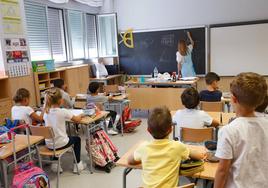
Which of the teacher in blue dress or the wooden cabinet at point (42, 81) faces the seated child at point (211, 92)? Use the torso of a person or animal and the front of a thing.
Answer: the wooden cabinet

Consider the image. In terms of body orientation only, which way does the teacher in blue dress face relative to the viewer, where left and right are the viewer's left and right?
facing away from the viewer

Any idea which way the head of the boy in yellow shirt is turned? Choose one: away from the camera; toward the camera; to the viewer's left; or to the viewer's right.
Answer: away from the camera

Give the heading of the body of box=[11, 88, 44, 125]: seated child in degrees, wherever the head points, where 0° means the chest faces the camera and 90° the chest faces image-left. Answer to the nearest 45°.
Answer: approximately 225°

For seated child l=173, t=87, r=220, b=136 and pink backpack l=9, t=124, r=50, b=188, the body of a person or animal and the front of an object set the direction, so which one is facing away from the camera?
the seated child

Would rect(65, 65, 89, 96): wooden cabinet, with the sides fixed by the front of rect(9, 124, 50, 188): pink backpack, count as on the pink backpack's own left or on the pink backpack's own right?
on the pink backpack's own left

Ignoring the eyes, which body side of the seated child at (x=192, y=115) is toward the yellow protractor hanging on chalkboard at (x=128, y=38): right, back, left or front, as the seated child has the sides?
front

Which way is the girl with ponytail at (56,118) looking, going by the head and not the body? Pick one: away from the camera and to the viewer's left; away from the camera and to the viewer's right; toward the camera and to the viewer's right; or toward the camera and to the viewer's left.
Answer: away from the camera and to the viewer's right

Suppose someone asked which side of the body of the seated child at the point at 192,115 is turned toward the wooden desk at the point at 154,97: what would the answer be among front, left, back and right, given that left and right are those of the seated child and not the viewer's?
front

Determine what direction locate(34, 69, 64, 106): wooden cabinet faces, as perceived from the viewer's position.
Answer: facing the viewer and to the right of the viewer

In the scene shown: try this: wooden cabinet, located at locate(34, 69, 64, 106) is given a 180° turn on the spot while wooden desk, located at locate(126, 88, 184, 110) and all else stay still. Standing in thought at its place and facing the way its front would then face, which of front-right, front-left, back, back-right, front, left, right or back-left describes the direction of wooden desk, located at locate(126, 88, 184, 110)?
back-right

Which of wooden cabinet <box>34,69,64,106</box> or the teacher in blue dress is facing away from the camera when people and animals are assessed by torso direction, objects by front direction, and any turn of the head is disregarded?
the teacher in blue dress

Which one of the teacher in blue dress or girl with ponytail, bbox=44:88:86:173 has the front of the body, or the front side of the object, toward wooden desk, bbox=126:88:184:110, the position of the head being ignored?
the girl with ponytail

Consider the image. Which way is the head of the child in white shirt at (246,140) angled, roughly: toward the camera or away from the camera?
away from the camera

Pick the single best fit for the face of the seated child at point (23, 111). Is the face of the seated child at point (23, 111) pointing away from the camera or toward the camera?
away from the camera

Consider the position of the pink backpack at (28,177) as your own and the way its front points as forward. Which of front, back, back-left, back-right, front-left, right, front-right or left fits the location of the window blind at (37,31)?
back-left

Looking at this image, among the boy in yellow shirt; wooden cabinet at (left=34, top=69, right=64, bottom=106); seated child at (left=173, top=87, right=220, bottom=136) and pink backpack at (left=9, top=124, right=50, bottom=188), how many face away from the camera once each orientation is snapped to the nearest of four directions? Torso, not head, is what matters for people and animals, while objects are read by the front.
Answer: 2

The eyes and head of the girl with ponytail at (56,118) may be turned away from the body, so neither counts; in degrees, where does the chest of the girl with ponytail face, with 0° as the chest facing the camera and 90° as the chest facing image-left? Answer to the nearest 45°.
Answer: approximately 225°

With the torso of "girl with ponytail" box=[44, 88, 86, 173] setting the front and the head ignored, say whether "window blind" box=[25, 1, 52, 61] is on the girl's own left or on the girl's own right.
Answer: on the girl's own left
